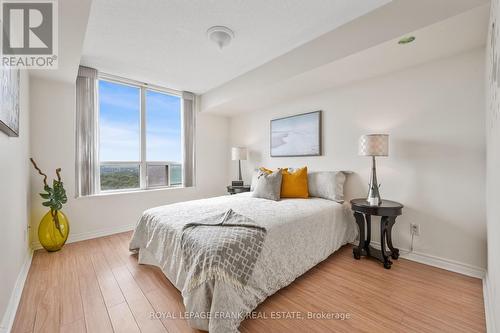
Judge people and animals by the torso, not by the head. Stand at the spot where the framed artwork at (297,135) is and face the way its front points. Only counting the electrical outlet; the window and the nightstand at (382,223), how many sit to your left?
2

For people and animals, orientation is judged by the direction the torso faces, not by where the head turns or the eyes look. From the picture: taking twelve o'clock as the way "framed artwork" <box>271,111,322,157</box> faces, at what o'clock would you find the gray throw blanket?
The gray throw blanket is roughly at 11 o'clock from the framed artwork.

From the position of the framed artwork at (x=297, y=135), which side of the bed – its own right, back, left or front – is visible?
back

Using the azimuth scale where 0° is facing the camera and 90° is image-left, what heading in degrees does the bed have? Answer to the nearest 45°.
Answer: approximately 45°

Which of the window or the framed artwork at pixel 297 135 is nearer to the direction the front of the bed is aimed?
the window
